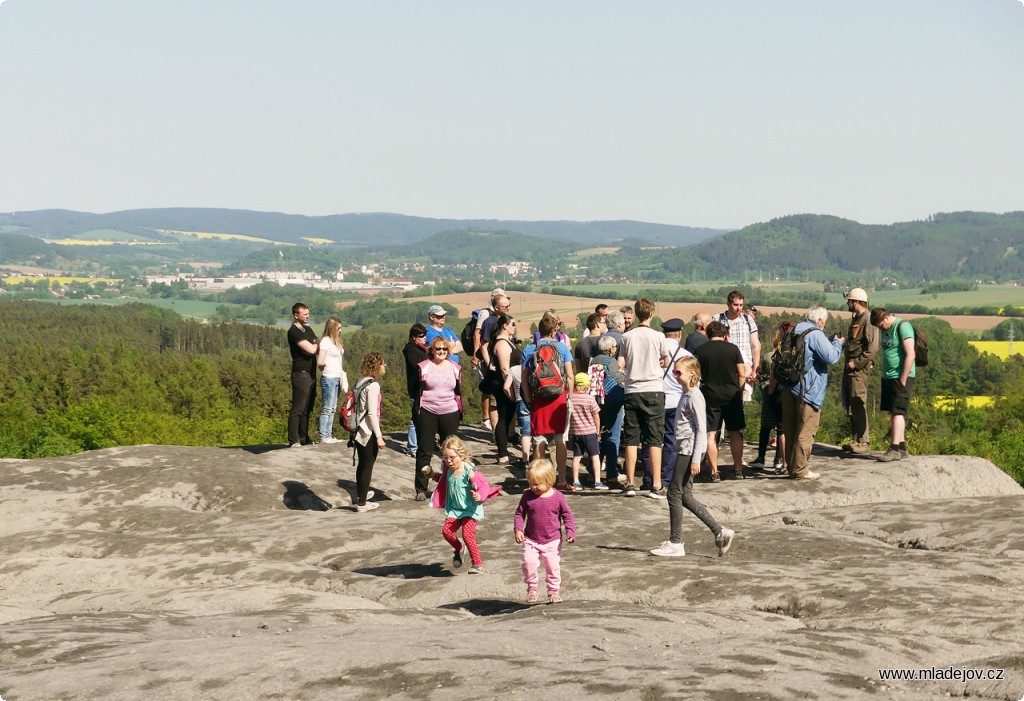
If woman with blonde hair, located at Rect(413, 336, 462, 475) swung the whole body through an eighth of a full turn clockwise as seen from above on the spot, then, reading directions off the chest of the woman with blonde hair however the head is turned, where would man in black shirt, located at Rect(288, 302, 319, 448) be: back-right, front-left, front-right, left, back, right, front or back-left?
right

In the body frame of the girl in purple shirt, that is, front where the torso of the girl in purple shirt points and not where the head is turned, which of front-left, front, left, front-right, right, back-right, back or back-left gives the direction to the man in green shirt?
back-left

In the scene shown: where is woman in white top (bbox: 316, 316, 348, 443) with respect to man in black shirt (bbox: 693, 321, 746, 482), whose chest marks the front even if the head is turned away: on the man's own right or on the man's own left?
on the man's own left

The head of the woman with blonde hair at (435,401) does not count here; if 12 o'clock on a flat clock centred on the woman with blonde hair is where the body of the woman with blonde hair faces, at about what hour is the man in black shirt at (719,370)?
The man in black shirt is roughly at 9 o'clock from the woman with blonde hair.

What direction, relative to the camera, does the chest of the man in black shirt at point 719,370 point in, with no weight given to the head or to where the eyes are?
away from the camera

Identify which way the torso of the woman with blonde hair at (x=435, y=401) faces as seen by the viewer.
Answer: toward the camera

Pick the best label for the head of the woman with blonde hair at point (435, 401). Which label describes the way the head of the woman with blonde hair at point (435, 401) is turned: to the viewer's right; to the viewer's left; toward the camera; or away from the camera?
toward the camera

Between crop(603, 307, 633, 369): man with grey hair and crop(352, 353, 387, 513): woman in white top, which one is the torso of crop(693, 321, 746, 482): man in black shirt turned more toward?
the man with grey hair

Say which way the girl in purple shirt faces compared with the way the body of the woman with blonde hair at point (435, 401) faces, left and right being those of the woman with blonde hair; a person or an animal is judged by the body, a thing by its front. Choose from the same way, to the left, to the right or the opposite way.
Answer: the same way

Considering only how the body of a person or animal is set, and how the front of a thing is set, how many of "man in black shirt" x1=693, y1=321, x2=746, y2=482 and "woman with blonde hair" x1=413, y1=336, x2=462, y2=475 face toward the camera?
1

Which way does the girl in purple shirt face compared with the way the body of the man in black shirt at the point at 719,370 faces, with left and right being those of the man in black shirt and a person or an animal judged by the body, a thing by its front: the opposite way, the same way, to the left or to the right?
the opposite way

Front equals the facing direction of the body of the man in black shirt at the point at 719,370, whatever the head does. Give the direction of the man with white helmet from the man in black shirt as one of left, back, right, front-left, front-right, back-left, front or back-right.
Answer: front-right

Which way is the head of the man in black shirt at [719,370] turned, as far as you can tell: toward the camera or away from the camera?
away from the camera

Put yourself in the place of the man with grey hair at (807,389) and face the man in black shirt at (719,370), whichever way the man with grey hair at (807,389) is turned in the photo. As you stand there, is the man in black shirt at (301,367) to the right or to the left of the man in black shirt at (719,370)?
right

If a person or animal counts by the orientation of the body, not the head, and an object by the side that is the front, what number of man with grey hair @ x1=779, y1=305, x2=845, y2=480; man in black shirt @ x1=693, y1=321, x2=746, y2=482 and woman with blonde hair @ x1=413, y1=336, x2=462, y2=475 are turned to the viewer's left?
0
